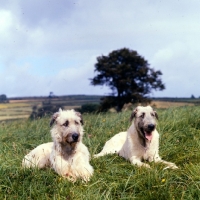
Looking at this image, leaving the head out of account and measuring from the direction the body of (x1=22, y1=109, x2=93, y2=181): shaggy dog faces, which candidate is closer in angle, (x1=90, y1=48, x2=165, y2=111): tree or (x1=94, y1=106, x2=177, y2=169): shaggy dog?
the shaggy dog

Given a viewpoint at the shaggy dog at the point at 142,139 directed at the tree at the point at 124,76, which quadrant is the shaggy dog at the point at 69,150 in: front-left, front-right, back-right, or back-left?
back-left

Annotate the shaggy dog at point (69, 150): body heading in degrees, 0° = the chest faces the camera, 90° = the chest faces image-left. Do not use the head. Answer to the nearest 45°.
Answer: approximately 315°

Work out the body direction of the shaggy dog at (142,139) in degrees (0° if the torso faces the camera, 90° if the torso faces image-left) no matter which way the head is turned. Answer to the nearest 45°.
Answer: approximately 315°

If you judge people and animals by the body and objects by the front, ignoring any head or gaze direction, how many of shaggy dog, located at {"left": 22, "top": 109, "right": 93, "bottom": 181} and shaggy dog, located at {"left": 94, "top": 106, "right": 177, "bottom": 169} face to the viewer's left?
0

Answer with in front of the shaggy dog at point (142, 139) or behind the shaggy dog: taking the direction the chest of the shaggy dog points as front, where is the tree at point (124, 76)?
behind

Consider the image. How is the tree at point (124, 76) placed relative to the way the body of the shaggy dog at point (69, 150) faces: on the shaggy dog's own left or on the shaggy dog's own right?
on the shaggy dog's own left

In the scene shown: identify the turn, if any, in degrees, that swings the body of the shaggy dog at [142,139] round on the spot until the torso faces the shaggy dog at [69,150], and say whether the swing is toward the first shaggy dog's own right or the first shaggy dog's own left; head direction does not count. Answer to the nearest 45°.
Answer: approximately 90° to the first shaggy dog's own right
